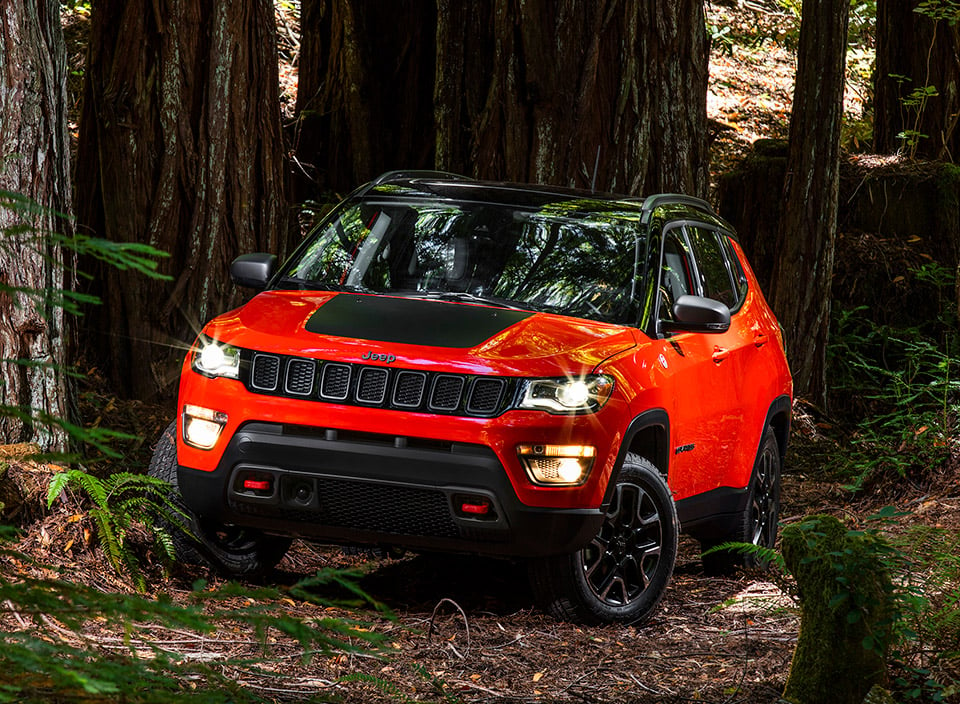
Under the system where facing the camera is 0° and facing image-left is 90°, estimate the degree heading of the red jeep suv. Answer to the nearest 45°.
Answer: approximately 45°

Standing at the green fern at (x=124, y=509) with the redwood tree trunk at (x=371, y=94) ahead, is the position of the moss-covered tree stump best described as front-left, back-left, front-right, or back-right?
back-right

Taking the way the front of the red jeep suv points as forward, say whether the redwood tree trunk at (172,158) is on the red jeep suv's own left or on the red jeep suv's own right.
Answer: on the red jeep suv's own right

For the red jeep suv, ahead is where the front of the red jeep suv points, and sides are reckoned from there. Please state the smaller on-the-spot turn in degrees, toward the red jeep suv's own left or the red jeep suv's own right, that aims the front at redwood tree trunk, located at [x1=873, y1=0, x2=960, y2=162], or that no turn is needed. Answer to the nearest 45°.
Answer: approximately 180°

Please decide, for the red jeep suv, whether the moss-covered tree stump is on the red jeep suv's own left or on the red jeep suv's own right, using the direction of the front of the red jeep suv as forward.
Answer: on the red jeep suv's own left

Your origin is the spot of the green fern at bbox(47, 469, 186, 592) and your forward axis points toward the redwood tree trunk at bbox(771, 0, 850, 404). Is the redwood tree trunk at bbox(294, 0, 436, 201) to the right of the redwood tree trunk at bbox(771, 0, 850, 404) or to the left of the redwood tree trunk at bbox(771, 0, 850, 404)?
left

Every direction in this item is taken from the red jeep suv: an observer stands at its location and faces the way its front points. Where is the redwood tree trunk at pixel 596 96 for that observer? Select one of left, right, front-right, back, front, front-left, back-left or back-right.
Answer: back-right

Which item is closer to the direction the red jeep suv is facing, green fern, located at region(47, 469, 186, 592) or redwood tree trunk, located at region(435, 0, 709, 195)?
the green fern

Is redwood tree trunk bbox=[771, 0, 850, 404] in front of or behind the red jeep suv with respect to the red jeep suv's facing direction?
behind

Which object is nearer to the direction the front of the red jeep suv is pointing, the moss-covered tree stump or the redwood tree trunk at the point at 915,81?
the moss-covered tree stump

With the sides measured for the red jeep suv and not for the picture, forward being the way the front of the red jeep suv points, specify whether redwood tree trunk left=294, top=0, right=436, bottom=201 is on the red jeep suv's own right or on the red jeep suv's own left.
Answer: on the red jeep suv's own right
